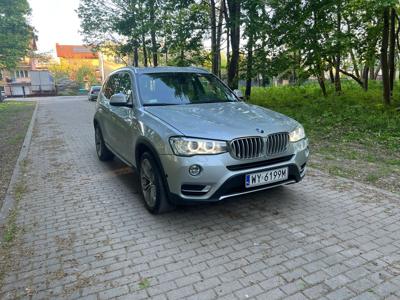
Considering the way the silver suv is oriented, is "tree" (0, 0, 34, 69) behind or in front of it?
behind

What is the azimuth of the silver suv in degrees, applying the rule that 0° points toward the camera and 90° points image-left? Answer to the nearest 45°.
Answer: approximately 315°

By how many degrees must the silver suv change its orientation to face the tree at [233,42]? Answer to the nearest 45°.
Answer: approximately 135° to its left

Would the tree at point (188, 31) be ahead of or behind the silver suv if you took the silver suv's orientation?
behind
